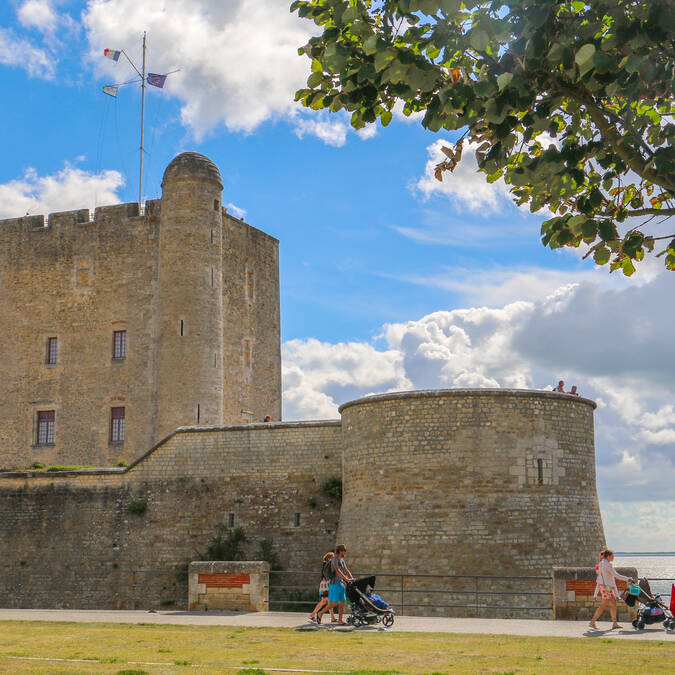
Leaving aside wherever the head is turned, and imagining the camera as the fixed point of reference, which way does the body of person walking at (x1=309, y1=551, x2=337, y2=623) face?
to the viewer's right

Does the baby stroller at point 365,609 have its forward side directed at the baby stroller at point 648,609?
yes

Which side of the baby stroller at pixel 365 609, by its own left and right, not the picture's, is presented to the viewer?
right

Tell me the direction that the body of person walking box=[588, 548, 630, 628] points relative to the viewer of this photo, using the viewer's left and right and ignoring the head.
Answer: facing to the right of the viewer

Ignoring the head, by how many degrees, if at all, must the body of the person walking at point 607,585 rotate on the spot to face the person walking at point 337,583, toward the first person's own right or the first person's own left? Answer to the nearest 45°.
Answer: approximately 180°

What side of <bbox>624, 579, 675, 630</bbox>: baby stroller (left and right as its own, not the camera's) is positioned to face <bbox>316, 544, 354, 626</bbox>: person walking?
back

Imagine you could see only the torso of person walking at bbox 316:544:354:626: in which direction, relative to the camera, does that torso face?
to the viewer's right

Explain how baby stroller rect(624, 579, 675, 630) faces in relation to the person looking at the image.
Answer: facing to the right of the viewer

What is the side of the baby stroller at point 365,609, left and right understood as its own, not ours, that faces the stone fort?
left
